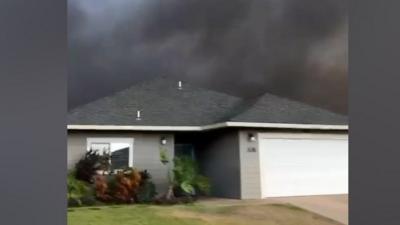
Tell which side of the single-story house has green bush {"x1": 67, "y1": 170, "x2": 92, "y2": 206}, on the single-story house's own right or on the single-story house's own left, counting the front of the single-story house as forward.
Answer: on the single-story house's own right

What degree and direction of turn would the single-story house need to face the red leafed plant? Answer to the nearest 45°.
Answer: approximately 90° to its right

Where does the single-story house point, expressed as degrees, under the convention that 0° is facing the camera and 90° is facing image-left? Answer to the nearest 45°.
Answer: approximately 0°

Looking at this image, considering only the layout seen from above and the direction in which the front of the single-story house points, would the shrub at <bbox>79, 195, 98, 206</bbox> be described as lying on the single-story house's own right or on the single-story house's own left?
on the single-story house's own right

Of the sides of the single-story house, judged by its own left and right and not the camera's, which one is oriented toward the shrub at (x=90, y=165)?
right
